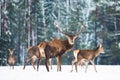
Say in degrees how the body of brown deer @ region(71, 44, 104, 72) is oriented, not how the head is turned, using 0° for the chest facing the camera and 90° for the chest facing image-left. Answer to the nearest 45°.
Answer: approximately 270°

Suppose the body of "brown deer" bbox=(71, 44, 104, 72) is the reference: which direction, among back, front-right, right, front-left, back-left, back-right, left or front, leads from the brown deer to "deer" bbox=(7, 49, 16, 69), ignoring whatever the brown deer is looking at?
back

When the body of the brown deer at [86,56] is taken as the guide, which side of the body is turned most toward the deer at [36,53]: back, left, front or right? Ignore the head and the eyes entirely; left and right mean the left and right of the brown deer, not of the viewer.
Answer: back
